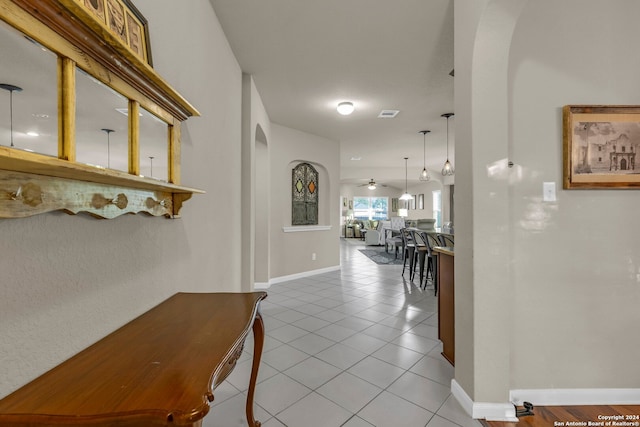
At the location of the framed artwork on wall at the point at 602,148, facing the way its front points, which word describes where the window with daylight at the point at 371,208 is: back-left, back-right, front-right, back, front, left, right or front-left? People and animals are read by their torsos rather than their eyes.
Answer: back-right

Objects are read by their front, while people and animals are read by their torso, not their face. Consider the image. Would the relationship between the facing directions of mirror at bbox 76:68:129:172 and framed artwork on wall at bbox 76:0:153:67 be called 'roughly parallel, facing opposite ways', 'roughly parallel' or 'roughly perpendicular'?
roughly parallel

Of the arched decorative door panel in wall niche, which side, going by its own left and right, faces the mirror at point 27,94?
front

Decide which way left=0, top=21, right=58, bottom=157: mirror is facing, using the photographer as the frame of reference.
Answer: facing the viewer and to the right of the viewer

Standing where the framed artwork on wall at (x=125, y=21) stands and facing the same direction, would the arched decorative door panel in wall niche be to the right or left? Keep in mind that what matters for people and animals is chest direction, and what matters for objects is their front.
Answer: on its left

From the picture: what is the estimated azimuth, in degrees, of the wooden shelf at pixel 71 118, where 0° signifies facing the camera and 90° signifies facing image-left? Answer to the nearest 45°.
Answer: approximately 315°

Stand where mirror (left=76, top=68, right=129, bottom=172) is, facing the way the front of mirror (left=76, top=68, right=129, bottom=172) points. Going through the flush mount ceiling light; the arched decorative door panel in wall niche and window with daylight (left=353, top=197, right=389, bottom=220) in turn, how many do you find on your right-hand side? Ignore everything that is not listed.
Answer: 0

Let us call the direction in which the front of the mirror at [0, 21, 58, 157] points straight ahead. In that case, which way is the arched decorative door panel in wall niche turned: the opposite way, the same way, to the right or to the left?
to the right

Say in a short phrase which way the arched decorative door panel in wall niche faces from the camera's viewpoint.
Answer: facing the viewer

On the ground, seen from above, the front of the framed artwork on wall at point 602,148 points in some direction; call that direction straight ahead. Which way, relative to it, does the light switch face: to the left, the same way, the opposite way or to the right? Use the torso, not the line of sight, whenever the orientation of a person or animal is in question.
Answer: the same way

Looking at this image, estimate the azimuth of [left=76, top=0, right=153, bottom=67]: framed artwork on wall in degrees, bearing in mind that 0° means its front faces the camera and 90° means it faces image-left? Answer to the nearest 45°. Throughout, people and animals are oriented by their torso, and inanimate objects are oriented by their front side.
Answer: approximately 315°

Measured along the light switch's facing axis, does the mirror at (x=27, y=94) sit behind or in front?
in front

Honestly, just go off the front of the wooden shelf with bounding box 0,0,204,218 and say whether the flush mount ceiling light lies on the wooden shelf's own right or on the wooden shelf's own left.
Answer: on the wooden shelf's own left

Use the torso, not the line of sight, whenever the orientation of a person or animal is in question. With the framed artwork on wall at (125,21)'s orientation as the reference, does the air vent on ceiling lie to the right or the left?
on its left
